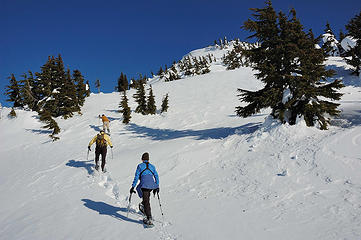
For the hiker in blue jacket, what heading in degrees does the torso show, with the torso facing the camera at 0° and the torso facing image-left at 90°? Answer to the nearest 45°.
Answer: approximately 180°

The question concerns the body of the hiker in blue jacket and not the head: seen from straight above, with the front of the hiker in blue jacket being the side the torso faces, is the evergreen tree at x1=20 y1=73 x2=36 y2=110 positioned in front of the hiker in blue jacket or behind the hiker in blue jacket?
in front

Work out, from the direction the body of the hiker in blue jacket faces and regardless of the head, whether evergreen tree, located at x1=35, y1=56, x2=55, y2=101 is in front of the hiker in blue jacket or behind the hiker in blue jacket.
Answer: in front

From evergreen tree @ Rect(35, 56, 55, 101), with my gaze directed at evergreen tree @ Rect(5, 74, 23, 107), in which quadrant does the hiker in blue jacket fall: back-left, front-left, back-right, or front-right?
back-left

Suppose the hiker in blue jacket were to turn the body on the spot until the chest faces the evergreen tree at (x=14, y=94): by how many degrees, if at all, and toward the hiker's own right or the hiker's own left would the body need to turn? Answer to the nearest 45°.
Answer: approximately 45° to the hiker's own left
